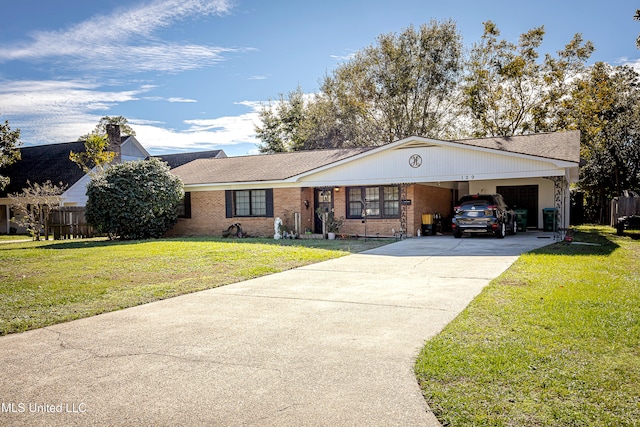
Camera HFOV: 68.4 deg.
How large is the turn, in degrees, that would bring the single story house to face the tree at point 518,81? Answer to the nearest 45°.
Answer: approximately 135° to its left

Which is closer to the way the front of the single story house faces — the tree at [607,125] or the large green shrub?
the large green shrub

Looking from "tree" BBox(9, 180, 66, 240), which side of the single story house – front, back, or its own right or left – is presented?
right

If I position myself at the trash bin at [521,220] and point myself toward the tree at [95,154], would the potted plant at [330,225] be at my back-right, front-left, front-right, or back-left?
front-left

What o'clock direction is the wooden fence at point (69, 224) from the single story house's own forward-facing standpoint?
The wooden fence is roughly at 3 o'clock from the single story house.

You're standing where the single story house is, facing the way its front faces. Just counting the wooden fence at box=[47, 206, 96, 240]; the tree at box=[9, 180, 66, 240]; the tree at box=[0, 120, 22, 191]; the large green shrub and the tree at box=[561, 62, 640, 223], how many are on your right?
4

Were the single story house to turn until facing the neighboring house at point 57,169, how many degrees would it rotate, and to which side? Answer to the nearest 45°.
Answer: approximately 90° to its right

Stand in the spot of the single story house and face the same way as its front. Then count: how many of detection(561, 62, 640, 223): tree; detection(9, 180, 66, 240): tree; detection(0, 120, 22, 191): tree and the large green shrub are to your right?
3

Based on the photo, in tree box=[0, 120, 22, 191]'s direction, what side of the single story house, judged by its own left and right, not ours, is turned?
right

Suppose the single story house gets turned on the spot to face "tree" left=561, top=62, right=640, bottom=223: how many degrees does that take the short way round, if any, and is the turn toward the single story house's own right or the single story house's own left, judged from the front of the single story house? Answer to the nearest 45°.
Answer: approximately 135° to the single story house's own left

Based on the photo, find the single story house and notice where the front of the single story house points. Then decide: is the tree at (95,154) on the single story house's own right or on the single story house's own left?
on the single story house's own right

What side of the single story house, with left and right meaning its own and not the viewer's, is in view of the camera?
front

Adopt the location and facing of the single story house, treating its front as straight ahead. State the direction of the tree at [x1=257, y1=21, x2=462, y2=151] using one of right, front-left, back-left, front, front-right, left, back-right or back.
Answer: back
